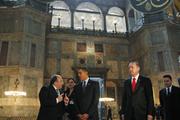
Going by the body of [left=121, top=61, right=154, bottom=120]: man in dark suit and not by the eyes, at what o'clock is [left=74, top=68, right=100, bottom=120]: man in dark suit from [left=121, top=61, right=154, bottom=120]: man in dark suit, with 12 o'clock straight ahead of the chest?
[left=74, top=68, right=100, bottom=120]: man in dark suit is roughly at 2 o'clock from [left=121, top=61, right=154, bottom=120]: man in dark suit.

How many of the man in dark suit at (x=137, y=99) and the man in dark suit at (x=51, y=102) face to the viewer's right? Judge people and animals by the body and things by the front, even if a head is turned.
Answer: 1

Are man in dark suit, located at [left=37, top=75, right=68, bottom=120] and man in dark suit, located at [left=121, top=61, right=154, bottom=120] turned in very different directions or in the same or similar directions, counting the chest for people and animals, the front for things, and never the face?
very different directions

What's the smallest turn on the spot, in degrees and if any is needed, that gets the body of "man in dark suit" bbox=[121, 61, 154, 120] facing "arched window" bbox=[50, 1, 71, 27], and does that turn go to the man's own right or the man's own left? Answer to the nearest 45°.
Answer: approximately 90° to the man's own right

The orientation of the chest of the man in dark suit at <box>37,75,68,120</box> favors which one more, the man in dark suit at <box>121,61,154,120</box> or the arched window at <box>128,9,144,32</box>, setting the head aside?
the man in dark suit

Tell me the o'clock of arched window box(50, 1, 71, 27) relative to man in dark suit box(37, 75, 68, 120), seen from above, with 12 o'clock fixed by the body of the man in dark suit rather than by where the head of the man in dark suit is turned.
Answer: The arched window is roughly at 9 o'clock from the man in dark suit.

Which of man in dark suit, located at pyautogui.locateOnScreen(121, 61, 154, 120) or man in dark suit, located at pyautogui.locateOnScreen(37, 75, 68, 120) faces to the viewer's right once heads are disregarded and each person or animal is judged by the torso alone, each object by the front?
man in dark suit, located at pyautogui.locateOnScreen(37, 75, 68, 120)

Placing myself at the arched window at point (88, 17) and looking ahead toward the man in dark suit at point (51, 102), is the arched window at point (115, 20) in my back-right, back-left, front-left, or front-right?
back-left

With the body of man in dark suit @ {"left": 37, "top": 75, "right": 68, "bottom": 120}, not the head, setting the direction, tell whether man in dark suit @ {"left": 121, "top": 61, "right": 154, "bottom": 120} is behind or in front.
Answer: in front

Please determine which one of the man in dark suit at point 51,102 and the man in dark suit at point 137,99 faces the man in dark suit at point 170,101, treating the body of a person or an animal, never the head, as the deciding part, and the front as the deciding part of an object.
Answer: the man in dark suit at point 51,102

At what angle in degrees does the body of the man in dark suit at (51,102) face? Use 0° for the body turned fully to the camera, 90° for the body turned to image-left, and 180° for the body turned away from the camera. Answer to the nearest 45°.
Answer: approximately 270°

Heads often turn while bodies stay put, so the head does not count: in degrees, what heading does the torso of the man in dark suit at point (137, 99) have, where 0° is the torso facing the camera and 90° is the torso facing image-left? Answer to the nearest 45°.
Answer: approximately 45°

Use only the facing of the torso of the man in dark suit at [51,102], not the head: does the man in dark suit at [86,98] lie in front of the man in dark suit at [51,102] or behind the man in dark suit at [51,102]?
in front

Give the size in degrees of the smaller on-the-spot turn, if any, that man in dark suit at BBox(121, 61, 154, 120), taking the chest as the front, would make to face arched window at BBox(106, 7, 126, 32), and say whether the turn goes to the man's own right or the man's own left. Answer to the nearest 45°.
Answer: approximately 135° to the man's own right
